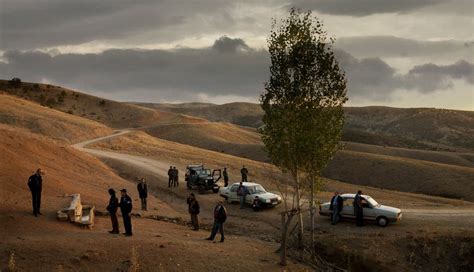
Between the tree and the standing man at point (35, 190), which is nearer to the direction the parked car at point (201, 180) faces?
the tree

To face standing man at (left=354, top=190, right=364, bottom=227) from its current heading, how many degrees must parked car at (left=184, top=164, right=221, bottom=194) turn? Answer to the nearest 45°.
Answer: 0° — it already faces them

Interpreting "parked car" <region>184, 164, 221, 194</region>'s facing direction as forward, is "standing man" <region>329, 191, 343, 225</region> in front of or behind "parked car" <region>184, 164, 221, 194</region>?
in front

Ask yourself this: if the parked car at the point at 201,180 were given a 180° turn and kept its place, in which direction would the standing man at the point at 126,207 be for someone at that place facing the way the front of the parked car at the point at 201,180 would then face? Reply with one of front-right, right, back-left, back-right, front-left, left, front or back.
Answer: back-left

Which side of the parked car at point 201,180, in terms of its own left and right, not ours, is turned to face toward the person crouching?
front

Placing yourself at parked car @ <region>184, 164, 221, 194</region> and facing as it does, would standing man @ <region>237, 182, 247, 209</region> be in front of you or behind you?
in front

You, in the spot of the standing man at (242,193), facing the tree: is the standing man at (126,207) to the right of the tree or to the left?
right

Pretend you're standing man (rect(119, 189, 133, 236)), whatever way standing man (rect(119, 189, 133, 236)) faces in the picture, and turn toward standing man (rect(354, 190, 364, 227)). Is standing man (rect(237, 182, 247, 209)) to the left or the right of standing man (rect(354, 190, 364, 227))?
left
